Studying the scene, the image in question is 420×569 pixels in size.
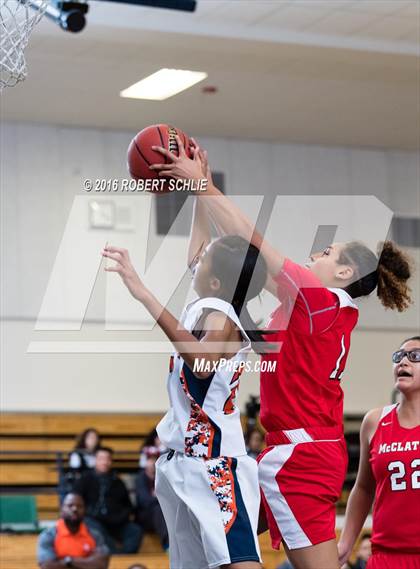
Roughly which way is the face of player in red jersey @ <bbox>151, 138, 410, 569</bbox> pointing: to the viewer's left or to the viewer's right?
to the viewer's left

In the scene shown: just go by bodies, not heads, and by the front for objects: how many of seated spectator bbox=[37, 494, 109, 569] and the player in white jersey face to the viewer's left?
1

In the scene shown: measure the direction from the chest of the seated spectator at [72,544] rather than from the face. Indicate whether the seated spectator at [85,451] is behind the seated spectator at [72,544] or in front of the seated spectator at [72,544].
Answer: behind
